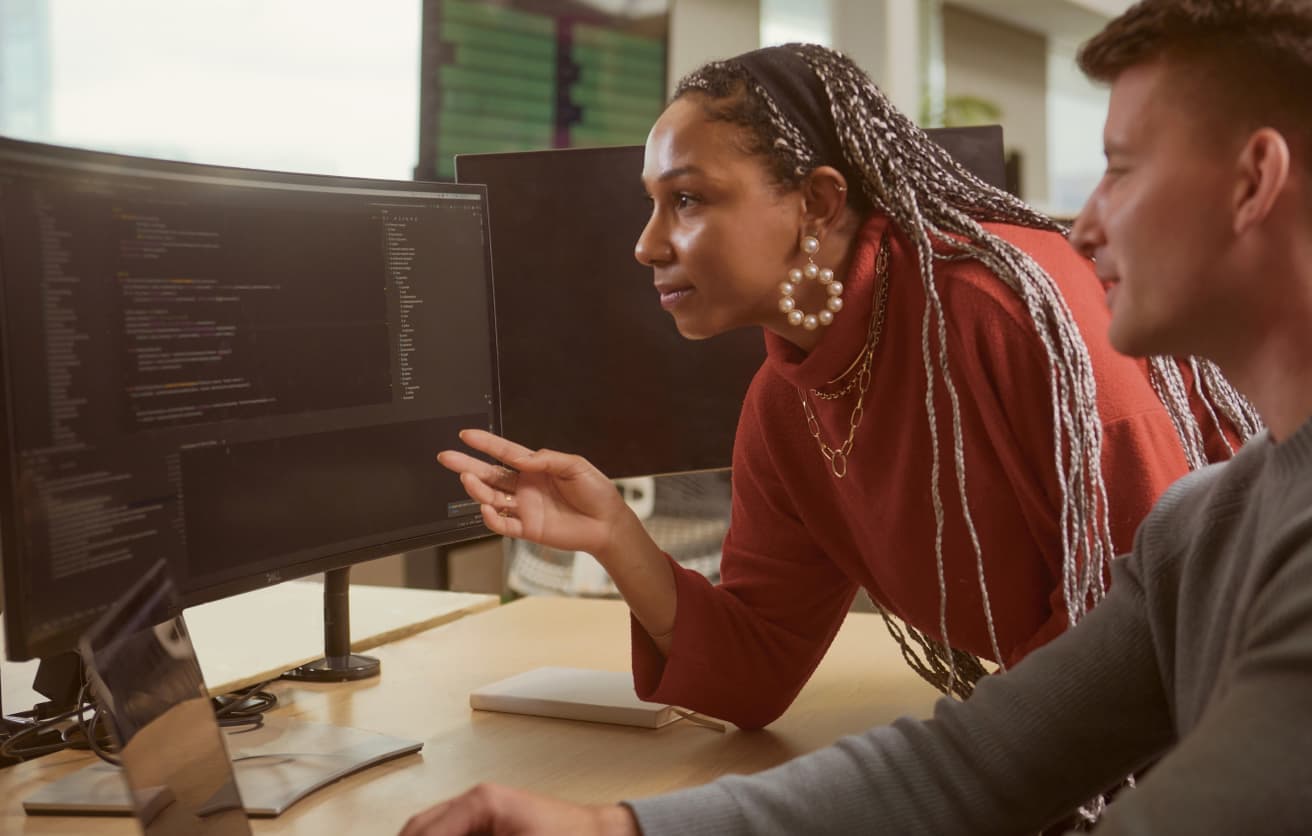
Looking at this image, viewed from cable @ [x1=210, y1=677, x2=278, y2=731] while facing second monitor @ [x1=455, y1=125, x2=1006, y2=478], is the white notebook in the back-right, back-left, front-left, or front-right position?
front-right

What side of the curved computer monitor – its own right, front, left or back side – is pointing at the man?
front

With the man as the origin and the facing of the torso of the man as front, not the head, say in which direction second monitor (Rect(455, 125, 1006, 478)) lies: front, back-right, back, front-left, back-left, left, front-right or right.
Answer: front-right

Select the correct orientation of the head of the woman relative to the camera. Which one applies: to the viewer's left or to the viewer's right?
to the viewer's left

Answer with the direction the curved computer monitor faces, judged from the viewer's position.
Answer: facing the viewer and to the right of the viewer

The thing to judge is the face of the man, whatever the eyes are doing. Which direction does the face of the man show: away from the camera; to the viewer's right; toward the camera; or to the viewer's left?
to the viewer's left

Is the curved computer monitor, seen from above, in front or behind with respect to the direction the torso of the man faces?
in front

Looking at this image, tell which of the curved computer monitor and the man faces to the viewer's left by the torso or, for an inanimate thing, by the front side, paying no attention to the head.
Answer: the man

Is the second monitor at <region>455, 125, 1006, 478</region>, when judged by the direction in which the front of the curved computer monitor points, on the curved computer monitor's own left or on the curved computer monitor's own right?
on the curved computer monitor's own left

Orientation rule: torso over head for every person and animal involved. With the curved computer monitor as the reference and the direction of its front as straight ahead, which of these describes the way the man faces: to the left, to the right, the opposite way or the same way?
the opposite way

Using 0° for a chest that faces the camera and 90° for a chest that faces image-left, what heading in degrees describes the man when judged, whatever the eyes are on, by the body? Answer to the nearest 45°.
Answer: approximately 90°

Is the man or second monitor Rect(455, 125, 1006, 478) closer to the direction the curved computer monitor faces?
the man

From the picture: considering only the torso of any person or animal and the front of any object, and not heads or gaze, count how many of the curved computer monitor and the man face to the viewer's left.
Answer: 1
